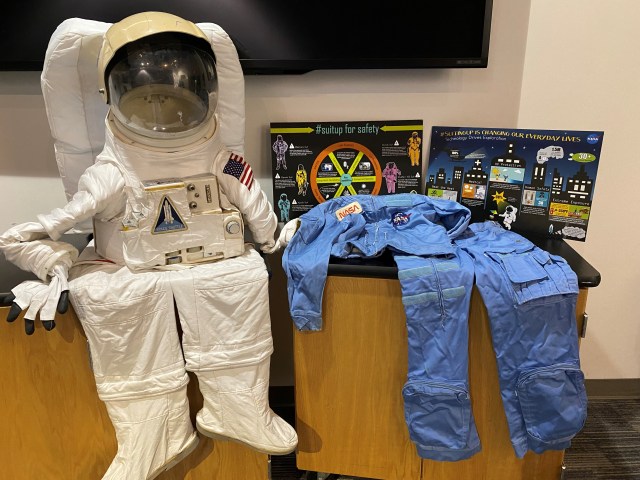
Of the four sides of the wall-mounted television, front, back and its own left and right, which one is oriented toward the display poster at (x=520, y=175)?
left

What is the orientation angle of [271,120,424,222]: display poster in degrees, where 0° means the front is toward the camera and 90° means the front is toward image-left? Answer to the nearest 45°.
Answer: approximately 0°

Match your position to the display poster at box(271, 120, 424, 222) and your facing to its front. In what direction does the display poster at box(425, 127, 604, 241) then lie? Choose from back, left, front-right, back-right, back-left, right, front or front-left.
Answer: left

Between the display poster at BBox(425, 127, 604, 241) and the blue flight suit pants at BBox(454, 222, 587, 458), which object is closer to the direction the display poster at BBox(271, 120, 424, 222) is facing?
the blue flight suit pants

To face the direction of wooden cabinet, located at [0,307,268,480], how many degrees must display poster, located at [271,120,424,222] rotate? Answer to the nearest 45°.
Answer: approximately 45° to its right

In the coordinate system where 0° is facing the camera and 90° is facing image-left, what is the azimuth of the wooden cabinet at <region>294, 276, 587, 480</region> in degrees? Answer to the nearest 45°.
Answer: approximately 0°
